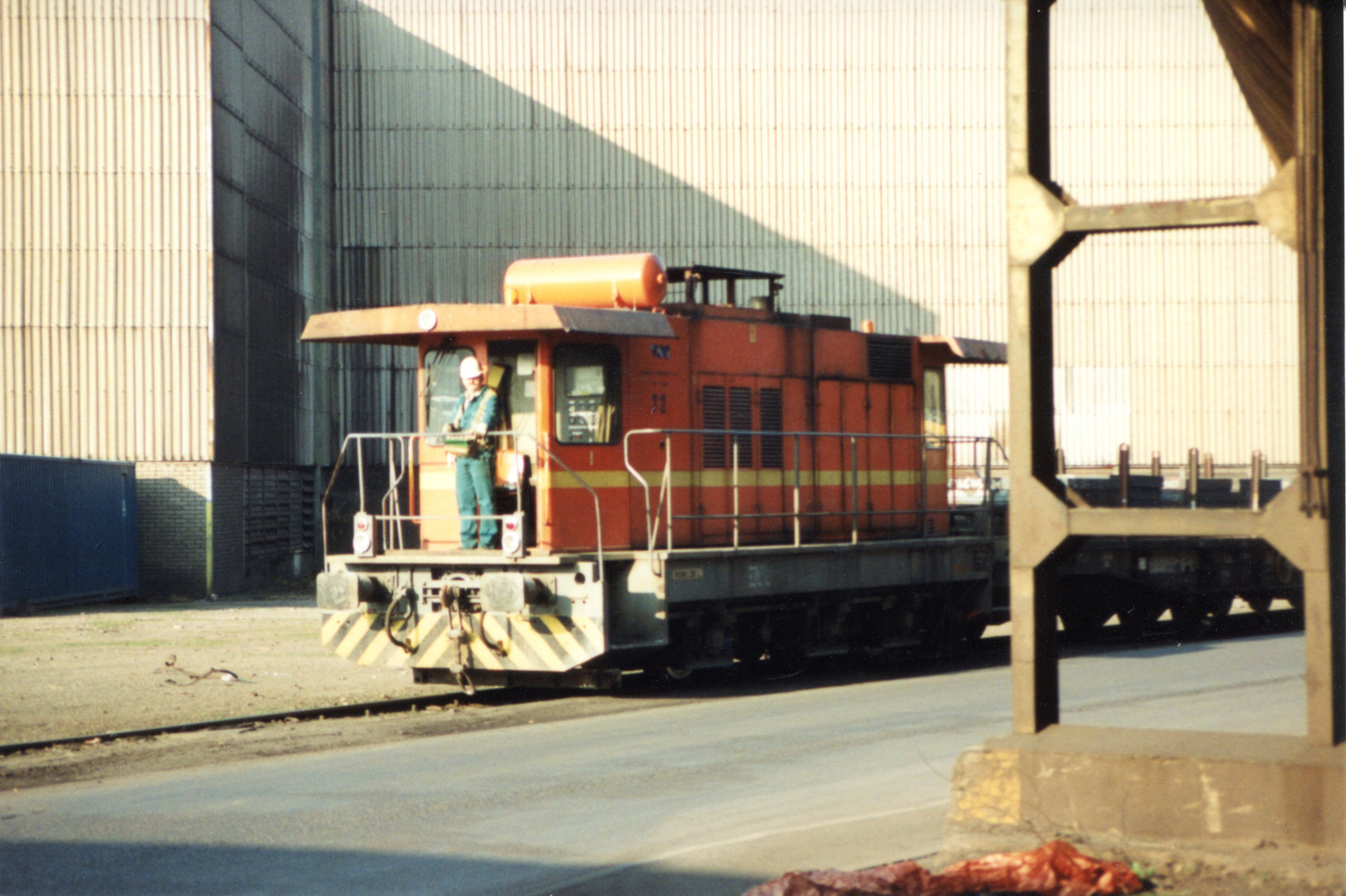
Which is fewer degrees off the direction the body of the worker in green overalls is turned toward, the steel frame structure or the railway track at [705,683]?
the steel frame structure

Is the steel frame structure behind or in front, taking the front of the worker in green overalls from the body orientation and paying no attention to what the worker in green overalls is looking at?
in front

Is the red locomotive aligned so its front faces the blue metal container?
no

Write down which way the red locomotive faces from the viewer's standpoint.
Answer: facing the viewer and to the left of the viewer

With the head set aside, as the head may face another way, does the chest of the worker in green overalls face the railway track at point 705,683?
no

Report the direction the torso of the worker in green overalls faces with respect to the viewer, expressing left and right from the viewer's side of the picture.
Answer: facing the viewer

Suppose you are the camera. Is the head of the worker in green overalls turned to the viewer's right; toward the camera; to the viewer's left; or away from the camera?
toward the camera

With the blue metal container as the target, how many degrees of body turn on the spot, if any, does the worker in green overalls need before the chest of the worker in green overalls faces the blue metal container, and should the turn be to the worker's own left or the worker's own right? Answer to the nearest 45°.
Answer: approximately 135° to the worker's own right
